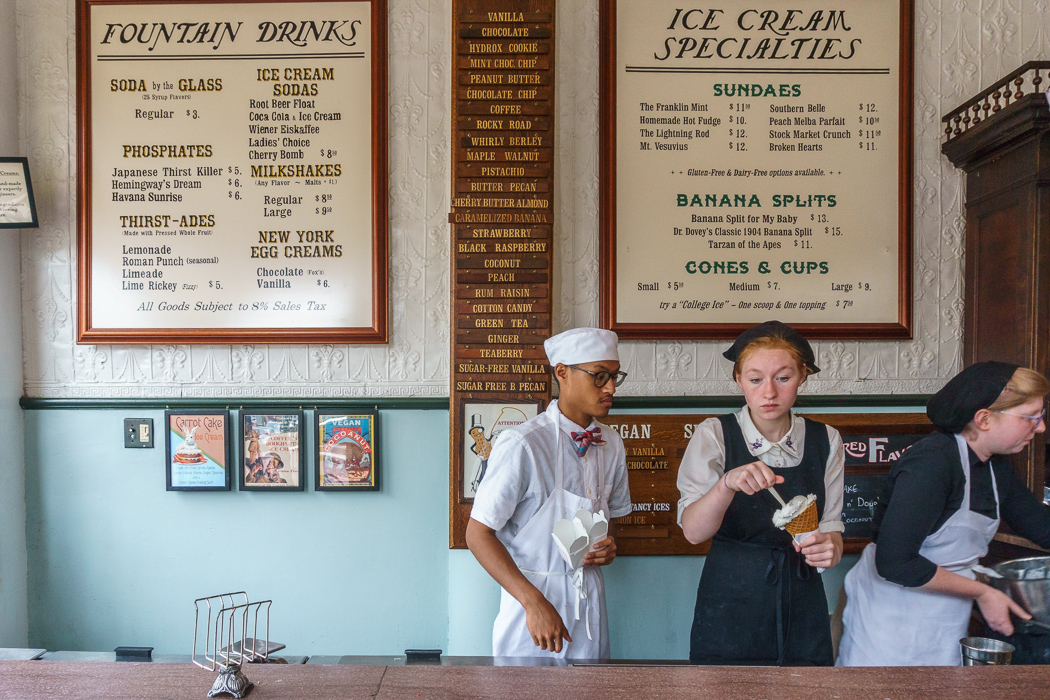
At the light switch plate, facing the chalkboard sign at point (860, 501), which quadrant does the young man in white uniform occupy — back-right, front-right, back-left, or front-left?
front-right

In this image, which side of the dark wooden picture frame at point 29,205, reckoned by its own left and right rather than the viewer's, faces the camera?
front

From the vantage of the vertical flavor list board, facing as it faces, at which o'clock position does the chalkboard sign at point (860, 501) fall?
The chalkboard sign is roughly at 9 o'clock from the vertical flavor list board.

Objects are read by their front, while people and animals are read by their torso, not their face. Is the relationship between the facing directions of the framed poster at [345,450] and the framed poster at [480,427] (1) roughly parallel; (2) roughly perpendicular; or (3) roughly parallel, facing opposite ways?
roughly parallel

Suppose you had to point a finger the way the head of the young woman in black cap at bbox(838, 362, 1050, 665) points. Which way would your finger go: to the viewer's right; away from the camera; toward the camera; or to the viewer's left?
to the viewer's right

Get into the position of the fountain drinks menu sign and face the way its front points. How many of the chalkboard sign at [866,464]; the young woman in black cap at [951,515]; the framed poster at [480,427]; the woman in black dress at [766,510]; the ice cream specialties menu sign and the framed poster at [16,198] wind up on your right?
1

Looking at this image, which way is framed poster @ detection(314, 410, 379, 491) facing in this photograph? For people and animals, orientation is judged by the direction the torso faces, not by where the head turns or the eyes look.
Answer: toward the camera

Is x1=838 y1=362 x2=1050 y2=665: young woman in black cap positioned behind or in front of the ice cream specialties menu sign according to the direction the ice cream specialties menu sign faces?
in front
